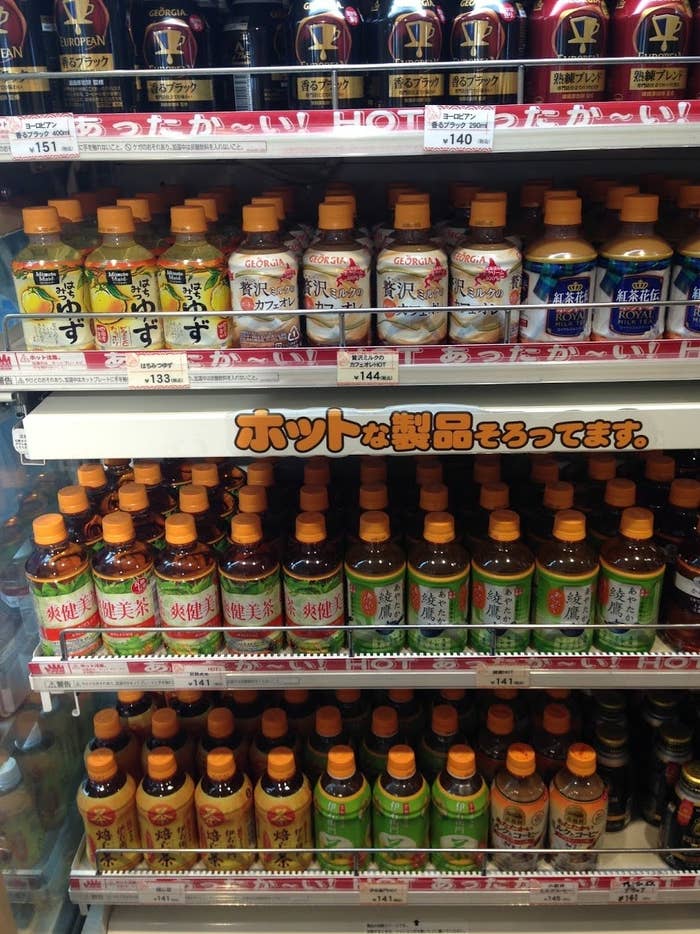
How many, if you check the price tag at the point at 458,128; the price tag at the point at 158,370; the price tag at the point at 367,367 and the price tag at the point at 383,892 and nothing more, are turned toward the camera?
4

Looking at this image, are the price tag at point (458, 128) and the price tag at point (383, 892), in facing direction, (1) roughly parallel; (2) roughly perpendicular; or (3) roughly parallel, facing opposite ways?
roughly parallel

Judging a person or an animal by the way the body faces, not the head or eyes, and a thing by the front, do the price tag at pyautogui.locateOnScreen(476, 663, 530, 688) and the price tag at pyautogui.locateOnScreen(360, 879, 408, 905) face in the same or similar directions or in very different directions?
same or similar directions

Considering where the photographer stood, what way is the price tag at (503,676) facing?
facing the viewer

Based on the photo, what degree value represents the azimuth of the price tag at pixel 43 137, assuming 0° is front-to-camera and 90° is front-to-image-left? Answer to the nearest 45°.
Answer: approximately 0°

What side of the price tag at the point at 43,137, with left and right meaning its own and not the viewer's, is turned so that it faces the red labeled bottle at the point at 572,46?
left

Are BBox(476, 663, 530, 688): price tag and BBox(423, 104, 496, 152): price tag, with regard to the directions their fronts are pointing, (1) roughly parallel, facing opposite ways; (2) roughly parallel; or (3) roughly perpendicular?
roughly parallel

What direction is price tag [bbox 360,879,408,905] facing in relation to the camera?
toward the camera

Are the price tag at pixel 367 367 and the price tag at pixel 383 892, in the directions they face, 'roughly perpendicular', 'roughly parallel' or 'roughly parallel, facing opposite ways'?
roughly parallel
